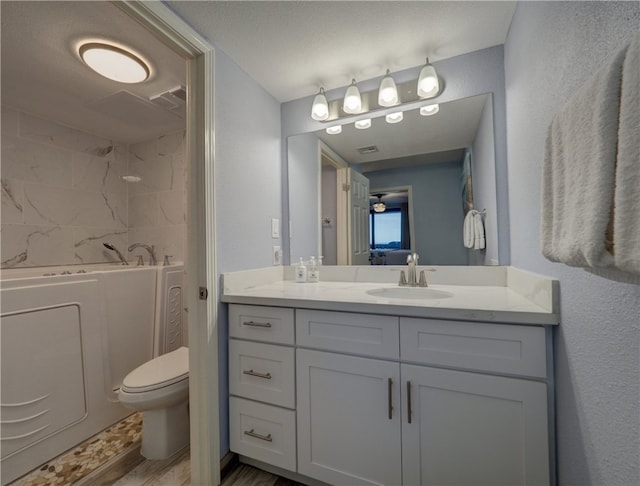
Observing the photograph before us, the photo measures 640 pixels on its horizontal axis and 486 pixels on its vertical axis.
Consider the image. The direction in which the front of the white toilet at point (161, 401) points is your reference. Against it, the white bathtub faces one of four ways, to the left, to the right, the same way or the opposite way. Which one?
to the left

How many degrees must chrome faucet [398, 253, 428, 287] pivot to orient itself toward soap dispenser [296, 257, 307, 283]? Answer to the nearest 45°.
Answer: approximately 90° to its right

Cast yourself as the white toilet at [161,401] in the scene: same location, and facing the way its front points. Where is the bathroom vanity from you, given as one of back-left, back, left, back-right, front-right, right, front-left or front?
left

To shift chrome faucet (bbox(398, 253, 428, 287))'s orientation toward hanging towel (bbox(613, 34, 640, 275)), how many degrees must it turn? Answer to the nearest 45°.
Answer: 0° — it already faces it

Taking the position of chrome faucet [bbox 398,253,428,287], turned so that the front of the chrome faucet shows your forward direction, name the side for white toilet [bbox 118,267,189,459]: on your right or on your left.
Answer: on your right

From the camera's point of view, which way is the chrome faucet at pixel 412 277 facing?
toward the camera

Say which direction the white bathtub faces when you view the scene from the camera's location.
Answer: facing the viewer and to the right of the viewer

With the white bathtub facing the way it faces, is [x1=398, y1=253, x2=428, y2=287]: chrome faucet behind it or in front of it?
in front
